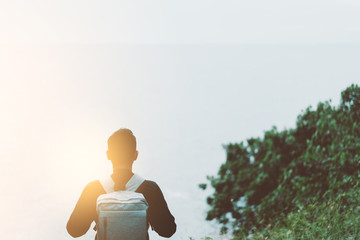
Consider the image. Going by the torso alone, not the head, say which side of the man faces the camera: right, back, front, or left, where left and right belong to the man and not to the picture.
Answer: back

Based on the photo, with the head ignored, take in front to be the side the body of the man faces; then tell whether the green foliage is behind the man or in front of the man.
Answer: in front

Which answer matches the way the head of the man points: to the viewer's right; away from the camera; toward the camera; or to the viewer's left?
away from the camera
